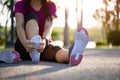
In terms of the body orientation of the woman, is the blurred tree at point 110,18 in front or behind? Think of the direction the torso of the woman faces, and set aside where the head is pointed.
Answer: behind

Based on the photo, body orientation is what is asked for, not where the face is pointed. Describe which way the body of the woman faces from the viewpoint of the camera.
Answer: toward the camera
